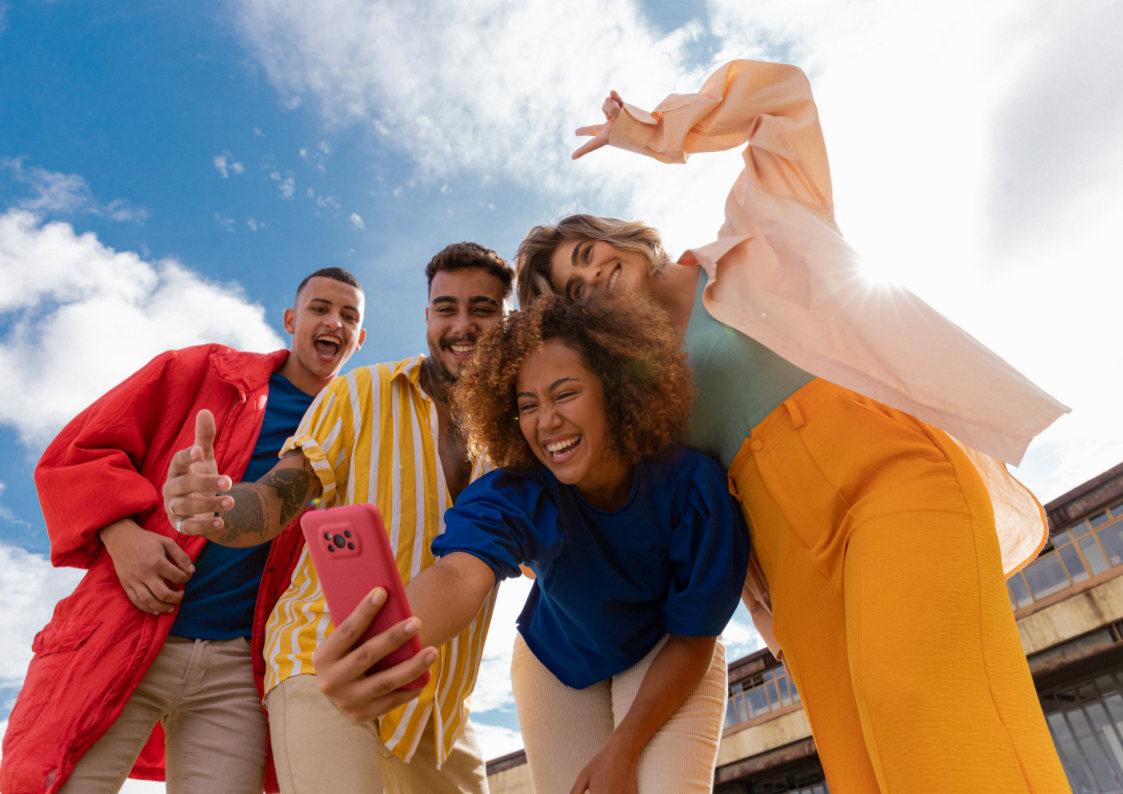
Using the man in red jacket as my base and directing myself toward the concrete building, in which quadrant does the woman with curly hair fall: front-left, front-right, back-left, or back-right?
front-right

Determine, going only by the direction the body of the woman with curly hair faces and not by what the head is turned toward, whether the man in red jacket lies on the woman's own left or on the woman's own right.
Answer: on the woman's own right

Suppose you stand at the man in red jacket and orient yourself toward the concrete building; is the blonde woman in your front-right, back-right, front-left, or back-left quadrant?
front-right

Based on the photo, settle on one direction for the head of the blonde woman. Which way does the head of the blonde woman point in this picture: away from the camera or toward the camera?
toward the camera

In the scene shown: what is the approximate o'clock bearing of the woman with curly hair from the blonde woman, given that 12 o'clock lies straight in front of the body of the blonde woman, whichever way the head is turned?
The woman with curly hair is roughly at 2 o'clock from the blonde woman.

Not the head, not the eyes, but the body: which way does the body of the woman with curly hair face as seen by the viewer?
toward the camera

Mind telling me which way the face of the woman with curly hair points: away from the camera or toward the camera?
toward the camera

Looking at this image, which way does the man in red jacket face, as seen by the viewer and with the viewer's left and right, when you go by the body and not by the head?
facing the viewer and to the right of the viewer

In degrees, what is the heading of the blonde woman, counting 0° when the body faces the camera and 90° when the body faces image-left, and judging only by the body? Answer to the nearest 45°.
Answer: approximately 45°

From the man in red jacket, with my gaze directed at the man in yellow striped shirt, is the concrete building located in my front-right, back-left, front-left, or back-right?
front-left

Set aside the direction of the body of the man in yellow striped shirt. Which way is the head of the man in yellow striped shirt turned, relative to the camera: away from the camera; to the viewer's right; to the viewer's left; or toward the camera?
toward the camera

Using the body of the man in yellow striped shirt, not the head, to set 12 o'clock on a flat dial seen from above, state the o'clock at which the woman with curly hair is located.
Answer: The woman with curly hair is roughly at 10 o'clock from the man in yellow striped shirt.

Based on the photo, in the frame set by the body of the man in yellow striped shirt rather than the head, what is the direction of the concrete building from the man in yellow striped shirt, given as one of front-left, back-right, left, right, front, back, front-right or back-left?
back-left

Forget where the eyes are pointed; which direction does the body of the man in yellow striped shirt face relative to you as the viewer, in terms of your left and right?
facing the viewer

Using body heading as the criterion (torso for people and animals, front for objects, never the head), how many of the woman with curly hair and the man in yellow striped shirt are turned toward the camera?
2
